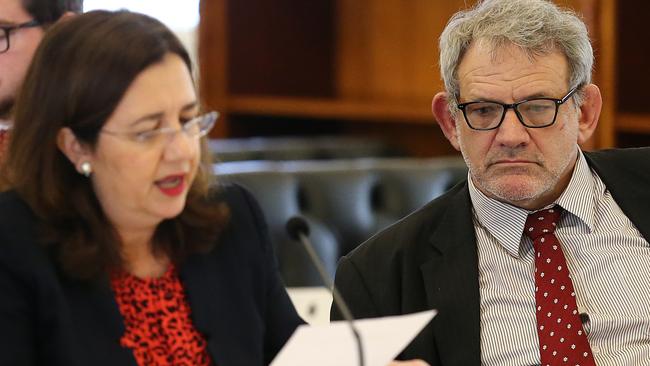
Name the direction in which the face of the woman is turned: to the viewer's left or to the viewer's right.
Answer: to the viewer's right

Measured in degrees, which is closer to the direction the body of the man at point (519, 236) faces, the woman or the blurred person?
the woman

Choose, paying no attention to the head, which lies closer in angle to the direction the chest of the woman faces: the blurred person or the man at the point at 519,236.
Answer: the man

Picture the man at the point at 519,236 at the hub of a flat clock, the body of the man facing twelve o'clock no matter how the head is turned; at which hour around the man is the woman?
The woman is roughly at 2 o'clock from the man.

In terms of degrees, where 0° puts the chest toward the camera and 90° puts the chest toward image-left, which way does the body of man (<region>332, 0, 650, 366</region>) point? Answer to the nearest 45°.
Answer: approximately 0°

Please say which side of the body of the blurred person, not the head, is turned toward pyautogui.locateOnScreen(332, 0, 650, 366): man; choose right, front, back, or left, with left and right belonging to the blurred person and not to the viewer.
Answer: left

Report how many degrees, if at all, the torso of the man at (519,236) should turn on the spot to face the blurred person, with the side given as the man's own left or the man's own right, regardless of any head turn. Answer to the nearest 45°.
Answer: approximately 90° to the man's own right

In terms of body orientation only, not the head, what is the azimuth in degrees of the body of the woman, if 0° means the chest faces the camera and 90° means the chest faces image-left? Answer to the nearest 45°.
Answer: approximately 315°
